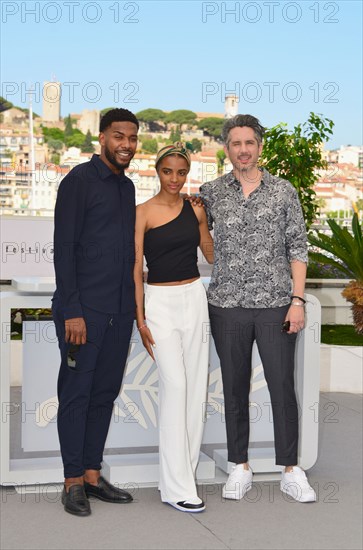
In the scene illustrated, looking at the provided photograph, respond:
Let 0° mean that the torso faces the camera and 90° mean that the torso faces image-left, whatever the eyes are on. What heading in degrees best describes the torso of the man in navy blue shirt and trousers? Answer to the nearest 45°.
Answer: approximately 315°

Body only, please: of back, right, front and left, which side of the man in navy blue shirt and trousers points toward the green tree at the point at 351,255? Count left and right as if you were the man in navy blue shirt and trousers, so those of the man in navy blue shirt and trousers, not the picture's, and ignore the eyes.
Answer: left

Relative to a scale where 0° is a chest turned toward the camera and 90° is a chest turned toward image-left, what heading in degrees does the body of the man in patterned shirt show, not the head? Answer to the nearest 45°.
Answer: approximately 0°

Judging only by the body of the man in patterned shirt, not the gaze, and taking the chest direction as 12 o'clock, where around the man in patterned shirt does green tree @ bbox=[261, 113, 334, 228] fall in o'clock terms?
The green tree is roughly at 6 o'clock from the man in patterned shirt.

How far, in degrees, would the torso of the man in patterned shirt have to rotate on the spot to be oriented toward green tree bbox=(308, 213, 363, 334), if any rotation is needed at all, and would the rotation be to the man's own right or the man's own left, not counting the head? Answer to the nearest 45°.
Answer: approximately 180°

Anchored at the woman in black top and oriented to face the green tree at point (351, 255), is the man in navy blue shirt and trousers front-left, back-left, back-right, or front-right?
back-left

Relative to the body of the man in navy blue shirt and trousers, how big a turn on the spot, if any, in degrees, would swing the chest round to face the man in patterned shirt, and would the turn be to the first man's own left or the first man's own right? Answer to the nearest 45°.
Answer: approximately 45° to the first man's own left

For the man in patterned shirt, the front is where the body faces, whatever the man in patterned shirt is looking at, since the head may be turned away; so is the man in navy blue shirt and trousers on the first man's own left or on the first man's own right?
on the first man's own right
